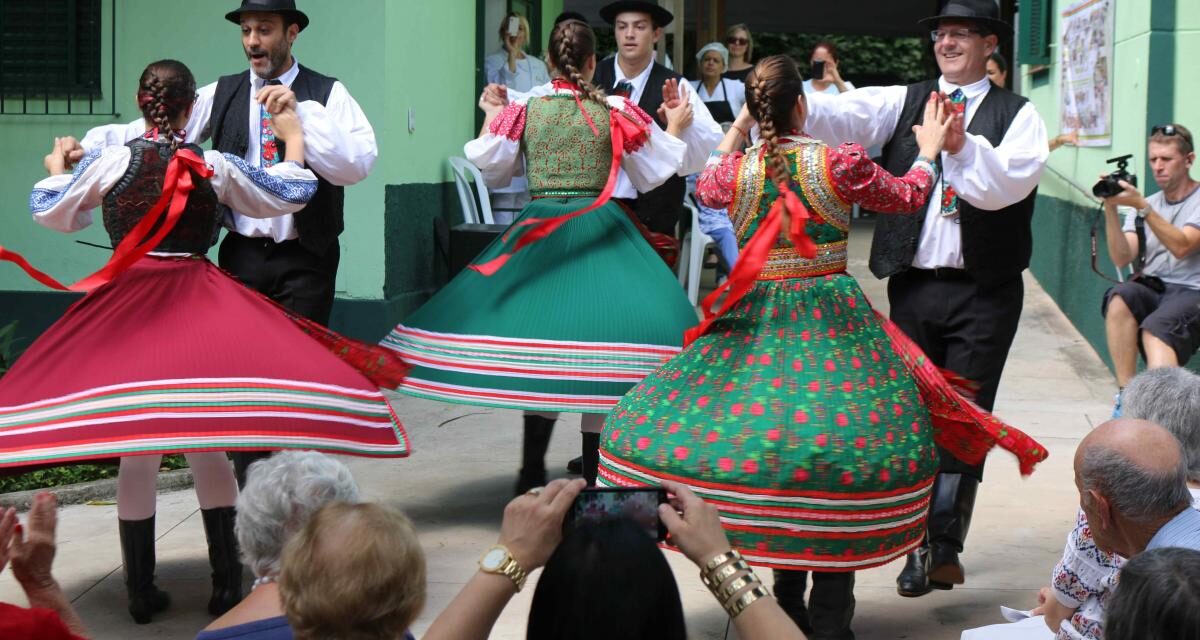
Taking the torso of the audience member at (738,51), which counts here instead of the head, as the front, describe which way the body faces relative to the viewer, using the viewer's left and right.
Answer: facing the viewer

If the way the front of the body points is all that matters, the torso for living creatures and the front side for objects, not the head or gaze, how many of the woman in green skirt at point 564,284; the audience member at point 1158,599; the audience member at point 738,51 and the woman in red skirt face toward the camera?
1

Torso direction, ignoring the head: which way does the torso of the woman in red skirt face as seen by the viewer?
away from the camera

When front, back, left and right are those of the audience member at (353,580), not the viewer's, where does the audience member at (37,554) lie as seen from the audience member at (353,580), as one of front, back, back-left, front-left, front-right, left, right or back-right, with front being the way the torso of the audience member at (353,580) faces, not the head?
front-left

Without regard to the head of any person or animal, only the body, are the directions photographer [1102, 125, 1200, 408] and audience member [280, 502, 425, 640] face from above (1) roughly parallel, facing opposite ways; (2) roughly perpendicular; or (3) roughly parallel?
roughly perpendicular

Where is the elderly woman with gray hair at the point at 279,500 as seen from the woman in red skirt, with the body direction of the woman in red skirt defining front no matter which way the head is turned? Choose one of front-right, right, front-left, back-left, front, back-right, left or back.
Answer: back

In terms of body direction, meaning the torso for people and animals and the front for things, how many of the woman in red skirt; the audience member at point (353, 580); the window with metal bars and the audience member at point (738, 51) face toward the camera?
2

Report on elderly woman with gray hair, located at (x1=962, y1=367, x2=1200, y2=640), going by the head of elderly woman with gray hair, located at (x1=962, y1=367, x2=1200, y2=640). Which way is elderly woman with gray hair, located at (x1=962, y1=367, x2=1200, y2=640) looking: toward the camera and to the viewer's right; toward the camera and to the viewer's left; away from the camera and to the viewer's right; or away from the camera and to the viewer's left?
away from the camera and to the viewer's left

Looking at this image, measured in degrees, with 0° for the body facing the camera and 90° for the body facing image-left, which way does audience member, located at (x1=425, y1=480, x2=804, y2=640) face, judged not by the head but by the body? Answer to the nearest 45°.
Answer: approximately 180°

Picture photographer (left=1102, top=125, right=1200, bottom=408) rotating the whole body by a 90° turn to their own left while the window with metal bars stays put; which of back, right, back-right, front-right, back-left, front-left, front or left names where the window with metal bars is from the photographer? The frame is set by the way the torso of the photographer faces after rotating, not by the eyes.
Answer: back-right

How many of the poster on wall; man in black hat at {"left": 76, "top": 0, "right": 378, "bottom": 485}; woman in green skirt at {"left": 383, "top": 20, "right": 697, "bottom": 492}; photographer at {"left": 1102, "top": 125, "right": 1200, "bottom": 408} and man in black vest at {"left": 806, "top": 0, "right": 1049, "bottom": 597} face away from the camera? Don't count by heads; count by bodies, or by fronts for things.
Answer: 1

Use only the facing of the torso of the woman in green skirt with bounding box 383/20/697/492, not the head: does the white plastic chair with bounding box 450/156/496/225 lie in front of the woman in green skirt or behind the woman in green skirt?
in front

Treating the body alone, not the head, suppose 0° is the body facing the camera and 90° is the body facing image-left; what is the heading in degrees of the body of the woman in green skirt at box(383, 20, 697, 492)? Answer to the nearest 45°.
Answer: approximately 180°

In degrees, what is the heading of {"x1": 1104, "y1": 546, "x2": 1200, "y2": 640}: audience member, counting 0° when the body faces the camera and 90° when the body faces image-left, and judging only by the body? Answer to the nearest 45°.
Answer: approximately 180°

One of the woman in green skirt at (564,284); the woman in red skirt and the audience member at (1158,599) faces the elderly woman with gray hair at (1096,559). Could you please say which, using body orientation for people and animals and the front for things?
the audience member

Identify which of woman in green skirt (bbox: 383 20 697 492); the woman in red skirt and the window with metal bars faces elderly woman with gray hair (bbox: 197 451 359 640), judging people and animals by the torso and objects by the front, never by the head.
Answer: the window with metal bars

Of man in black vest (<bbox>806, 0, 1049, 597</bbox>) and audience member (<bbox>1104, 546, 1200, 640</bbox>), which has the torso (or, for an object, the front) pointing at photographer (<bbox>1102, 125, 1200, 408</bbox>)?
the audience member

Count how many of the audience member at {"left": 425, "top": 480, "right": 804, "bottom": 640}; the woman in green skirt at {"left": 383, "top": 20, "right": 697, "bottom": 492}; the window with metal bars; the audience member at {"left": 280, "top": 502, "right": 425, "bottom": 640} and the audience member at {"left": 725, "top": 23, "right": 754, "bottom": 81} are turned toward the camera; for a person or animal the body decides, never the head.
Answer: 2
